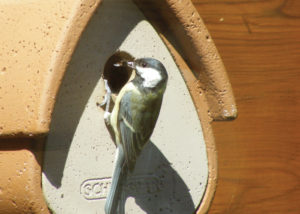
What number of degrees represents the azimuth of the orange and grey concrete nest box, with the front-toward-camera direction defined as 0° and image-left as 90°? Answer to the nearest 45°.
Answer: approximately 315°
